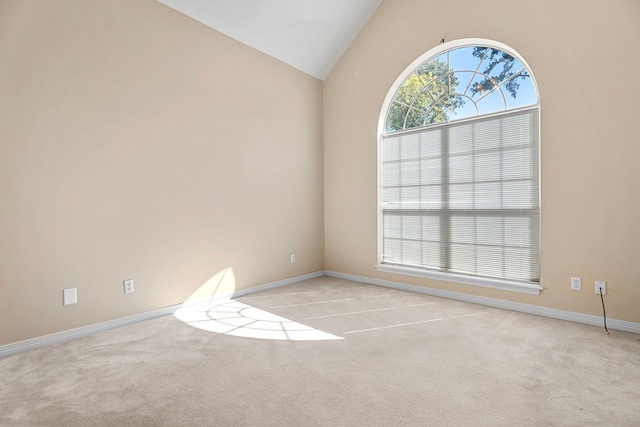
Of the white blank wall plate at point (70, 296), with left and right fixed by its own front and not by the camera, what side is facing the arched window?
left

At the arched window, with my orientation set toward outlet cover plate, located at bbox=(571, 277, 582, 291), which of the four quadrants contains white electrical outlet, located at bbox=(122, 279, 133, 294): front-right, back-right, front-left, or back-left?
back-right

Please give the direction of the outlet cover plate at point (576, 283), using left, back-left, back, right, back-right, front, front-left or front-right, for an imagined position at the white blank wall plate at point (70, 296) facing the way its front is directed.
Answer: front-left

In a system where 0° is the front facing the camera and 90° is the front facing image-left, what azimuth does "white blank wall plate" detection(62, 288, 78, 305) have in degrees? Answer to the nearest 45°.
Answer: approximately 0°

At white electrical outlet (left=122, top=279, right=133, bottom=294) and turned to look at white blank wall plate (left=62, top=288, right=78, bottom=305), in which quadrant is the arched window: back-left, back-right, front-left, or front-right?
back-left
